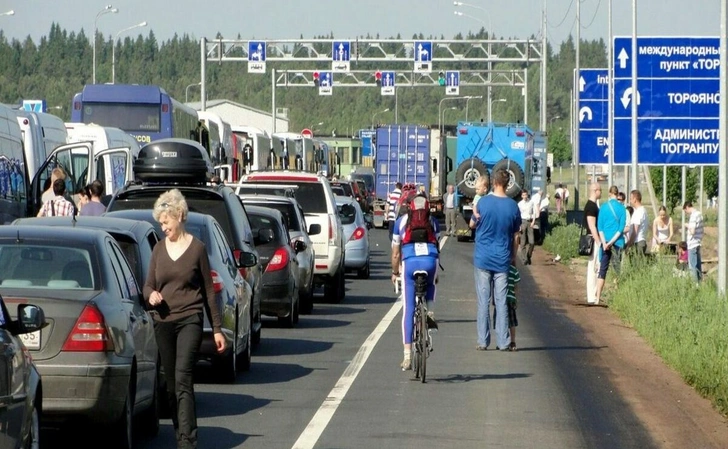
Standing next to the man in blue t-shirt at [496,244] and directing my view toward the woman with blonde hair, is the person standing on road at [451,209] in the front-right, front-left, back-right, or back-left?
back-right

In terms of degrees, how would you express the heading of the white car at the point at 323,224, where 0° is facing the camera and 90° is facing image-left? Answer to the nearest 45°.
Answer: approximately 180°

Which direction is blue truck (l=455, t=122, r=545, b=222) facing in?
away from the camera

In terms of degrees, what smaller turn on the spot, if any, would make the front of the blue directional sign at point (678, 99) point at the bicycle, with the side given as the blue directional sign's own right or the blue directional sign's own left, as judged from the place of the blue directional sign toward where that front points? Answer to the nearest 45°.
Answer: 0° — it already faces it

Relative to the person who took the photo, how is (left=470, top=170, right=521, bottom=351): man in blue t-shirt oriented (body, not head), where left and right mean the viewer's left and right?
facing away from the viewer
